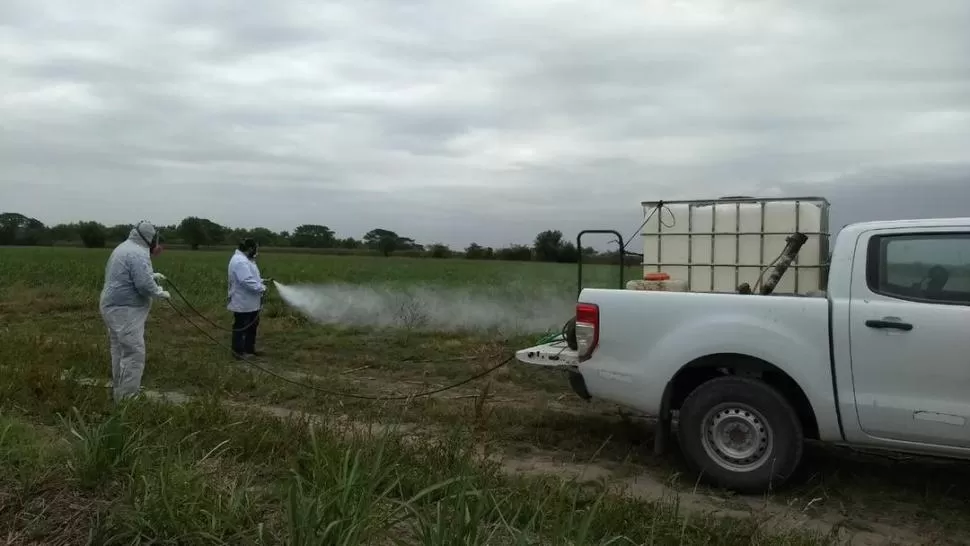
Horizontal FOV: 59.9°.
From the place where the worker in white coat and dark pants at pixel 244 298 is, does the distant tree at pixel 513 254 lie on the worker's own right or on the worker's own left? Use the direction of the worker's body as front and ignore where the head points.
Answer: on the worker's own left

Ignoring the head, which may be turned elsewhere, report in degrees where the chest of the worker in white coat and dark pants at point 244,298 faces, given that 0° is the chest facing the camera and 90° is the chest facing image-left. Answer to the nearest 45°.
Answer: approximately 270°

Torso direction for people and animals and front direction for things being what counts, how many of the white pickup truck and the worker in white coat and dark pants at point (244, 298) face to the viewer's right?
2

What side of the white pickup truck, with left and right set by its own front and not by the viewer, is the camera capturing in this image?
right

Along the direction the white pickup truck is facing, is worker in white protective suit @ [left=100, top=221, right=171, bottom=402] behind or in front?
behind

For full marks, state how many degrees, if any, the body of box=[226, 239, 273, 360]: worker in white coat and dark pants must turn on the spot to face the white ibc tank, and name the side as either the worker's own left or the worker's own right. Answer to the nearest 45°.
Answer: approximately 45° to the worker's own right

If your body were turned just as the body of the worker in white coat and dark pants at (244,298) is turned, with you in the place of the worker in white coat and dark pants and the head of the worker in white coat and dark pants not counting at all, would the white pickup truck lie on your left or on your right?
on your right
